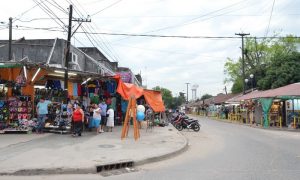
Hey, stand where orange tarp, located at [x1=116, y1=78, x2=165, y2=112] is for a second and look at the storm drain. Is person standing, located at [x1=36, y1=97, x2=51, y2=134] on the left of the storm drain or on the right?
right

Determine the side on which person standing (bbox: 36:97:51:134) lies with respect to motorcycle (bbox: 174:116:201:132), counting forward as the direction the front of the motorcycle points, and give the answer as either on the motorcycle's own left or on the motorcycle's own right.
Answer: on the motorcycle's own left

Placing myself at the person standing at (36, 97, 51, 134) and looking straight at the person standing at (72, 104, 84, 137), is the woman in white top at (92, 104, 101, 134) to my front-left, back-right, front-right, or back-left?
front-left

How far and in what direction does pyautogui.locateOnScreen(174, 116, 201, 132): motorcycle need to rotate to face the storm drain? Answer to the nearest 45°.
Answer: approximately 90° to its left

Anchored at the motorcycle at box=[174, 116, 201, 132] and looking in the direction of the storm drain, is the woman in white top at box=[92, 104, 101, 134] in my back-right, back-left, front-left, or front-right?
front-right

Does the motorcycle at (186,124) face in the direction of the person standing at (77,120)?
no

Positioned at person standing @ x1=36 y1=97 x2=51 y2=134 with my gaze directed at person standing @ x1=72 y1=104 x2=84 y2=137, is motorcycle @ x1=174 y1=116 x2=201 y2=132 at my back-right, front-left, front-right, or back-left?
front-left
